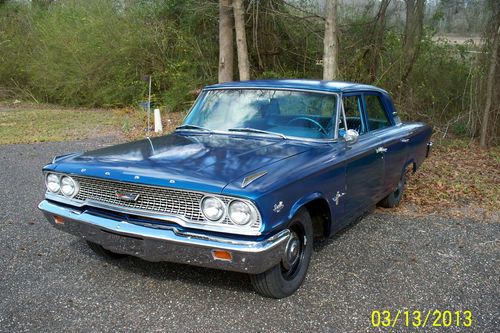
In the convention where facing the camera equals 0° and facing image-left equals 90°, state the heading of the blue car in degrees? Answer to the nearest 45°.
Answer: approximately 45°
